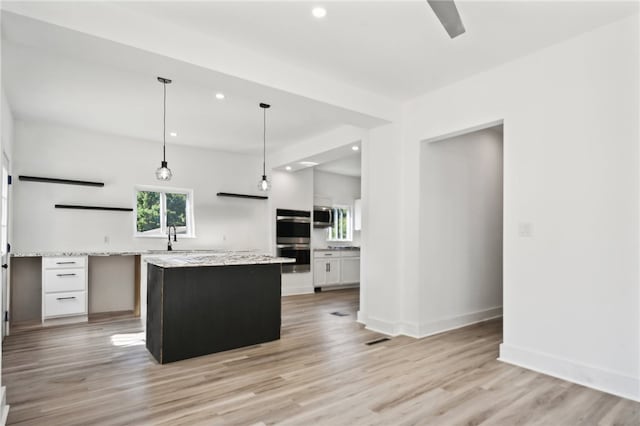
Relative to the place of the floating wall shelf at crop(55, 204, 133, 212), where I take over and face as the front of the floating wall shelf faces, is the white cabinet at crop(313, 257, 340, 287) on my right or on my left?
on my left

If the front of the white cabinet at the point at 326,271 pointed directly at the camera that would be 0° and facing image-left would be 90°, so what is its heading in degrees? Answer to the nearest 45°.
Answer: approximately 315°

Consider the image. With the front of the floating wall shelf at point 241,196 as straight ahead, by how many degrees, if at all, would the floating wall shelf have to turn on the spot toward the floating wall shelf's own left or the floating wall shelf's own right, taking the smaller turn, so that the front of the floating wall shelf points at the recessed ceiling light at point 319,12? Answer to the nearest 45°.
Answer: approximately 45° to the floating wall shelf's own right

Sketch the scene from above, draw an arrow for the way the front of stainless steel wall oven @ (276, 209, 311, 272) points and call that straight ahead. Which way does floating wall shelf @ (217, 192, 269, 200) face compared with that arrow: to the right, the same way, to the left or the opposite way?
the same way

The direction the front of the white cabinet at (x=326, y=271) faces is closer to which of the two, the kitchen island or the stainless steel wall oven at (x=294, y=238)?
the kitchen island

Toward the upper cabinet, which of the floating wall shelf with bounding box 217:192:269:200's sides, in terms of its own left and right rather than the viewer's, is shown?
left

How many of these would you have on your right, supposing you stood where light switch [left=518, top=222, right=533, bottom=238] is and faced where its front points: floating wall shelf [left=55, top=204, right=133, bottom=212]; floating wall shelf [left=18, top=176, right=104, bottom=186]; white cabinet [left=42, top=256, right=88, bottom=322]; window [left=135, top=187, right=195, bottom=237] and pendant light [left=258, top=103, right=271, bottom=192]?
5

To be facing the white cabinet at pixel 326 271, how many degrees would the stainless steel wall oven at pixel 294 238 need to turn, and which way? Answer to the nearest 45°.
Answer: approximately 90° to its left

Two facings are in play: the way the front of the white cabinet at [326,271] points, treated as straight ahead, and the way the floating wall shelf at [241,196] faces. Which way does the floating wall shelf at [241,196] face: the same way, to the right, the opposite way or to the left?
the same way

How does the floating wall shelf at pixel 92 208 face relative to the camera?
toward the camera

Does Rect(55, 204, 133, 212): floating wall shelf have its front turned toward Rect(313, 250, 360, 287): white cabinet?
no

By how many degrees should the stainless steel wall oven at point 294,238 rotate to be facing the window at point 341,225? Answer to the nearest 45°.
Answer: approximately 90° to its left

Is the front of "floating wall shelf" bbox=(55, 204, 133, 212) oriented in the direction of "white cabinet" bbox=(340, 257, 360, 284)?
no

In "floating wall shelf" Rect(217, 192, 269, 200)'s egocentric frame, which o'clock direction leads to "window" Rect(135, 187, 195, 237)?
The window is roughly at 4 o'clock from the floating wall shelf.

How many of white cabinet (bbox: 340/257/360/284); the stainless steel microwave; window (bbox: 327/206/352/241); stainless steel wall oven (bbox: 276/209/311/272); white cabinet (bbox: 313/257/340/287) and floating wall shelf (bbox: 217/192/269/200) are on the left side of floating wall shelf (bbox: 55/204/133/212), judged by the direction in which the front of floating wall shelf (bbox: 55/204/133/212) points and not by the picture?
6

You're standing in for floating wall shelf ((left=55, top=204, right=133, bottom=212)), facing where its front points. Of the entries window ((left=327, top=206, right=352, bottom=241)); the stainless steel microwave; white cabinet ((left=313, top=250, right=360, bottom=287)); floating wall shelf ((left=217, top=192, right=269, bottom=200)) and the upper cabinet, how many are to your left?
5

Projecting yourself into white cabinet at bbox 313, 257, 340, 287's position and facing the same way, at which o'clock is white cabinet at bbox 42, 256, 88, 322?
white cabinet at bbox 42, 256, 88, 322 is roughly at 3 o'clock from white cabinet at bbox 313, 257, 340, 287.

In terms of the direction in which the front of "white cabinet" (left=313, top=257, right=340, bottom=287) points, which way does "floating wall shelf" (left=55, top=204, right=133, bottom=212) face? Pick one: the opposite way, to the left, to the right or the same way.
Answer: the same way

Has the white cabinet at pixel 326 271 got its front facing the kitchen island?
no
